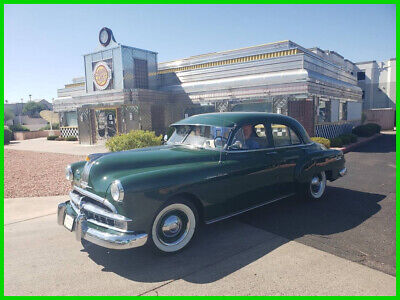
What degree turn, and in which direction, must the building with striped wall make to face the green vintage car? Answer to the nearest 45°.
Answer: approximately 45° to its left

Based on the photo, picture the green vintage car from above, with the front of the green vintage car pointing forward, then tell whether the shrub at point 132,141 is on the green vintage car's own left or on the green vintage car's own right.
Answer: on the green vintage car's own right

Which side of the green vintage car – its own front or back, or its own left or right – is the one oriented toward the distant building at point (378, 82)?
back

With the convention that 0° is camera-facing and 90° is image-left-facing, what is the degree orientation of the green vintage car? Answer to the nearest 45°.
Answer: approximately 45°

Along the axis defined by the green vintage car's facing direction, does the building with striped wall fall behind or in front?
behind

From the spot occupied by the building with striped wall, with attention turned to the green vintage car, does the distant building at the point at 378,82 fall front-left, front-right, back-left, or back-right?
back-left

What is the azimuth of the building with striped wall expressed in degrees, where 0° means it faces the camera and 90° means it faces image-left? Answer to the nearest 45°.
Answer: approximately 45°

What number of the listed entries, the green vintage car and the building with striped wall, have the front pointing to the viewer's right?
0
